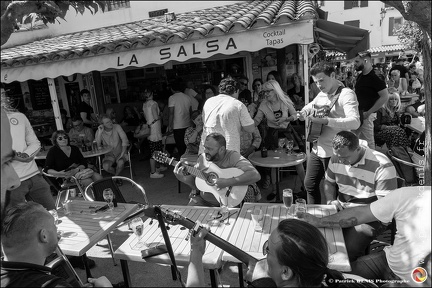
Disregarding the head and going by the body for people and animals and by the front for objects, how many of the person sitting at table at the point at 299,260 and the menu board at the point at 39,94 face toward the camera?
1

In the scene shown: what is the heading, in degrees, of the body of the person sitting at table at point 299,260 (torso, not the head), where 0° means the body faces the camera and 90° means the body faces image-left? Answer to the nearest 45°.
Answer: approximately 135°

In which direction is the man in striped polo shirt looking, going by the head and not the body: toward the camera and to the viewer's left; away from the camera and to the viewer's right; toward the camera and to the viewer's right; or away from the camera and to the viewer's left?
toward the camera and to the viewer's left

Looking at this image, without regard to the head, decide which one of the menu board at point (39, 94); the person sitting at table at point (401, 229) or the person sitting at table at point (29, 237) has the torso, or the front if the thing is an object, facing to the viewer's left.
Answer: the person sitting at table at point (401, 229)

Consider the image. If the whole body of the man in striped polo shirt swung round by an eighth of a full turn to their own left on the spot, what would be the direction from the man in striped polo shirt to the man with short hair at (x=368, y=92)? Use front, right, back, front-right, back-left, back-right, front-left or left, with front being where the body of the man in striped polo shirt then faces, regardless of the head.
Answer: back

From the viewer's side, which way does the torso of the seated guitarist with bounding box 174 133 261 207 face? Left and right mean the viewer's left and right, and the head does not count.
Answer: facing the viewer and to the left of the viewer

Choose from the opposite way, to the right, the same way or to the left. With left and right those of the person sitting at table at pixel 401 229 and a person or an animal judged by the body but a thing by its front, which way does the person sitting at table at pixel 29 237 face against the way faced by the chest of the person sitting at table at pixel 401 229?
to the right

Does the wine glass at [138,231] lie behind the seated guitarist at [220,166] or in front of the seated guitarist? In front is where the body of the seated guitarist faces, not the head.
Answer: in front

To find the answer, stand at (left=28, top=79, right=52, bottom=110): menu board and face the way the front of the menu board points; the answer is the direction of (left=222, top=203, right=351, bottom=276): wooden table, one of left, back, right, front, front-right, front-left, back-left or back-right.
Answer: front

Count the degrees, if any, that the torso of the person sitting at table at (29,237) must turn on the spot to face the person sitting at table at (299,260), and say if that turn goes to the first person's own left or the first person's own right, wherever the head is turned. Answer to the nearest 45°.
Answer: approximately 90° to the first person's own right

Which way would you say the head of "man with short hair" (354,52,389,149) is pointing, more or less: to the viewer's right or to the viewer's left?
to the viewer's left

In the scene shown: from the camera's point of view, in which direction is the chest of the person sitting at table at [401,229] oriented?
to the viewer's left
